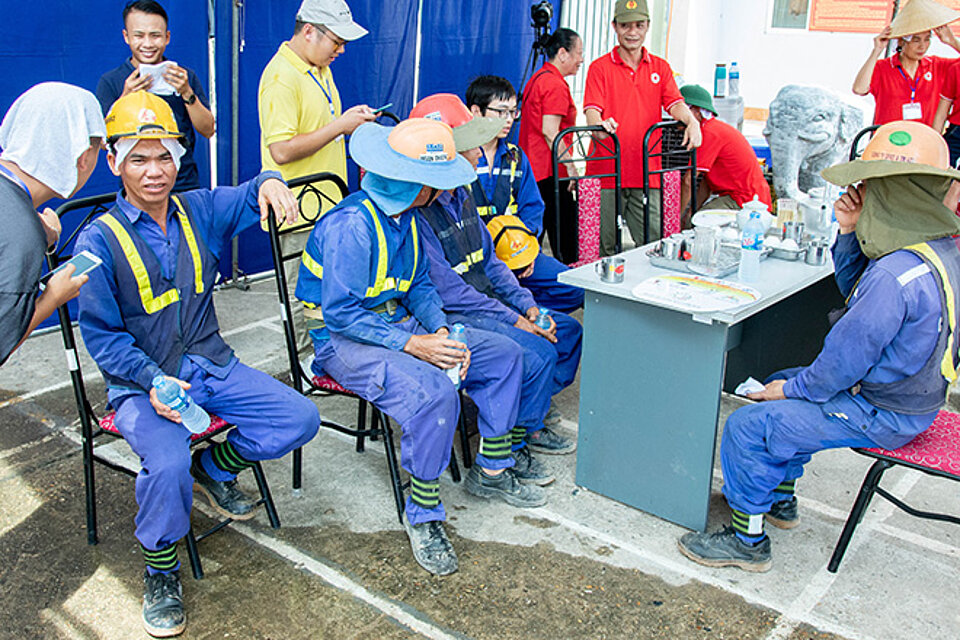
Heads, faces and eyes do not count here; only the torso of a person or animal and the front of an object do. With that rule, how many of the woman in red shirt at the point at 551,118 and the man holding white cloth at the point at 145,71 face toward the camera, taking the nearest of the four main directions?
1

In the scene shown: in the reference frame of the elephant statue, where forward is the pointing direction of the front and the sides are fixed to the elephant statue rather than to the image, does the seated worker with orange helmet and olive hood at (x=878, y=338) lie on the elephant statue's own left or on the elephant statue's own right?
on the elephant statue's own left

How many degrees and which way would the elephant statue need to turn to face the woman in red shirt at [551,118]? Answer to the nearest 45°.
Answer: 0° — it already faces them

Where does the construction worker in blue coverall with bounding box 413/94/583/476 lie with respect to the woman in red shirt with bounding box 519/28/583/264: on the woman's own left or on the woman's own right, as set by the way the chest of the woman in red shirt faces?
on the woman's own right

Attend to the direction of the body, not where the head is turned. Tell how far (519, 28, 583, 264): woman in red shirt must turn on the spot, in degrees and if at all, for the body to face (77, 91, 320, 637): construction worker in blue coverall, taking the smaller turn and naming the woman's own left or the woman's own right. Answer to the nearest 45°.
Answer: approximately 90° to the woman's own right

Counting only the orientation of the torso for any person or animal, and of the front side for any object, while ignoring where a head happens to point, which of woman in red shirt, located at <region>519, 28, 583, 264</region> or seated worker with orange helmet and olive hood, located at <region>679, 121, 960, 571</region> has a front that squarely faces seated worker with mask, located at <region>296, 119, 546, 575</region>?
seated worker with orange helmet and olive hood, located at <region>679, 121, 960, 571</region>

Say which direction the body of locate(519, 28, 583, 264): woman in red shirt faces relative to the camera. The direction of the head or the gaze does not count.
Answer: to the viewer's right

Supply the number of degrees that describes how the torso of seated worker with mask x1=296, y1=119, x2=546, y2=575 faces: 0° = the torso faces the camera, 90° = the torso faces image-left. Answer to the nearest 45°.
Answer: approximately 315°

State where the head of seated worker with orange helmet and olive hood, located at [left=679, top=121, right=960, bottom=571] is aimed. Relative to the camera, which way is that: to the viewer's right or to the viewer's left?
to the viewer's left

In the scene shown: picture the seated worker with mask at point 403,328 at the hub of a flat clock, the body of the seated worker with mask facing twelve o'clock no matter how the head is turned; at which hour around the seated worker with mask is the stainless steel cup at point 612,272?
The stainless steel cup is roughly at 10 o'clock from the seated worker with mask.

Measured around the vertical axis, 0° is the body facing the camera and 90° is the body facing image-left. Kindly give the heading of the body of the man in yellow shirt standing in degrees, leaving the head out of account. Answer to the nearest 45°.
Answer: approximately 315°

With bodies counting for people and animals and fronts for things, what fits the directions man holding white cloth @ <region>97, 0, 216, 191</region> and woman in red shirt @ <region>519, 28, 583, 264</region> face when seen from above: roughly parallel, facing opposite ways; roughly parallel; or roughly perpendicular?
roughly perpendicular

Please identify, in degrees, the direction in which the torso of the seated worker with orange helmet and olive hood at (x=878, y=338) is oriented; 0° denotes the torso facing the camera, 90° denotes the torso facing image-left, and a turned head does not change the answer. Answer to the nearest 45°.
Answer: approximately 90°
